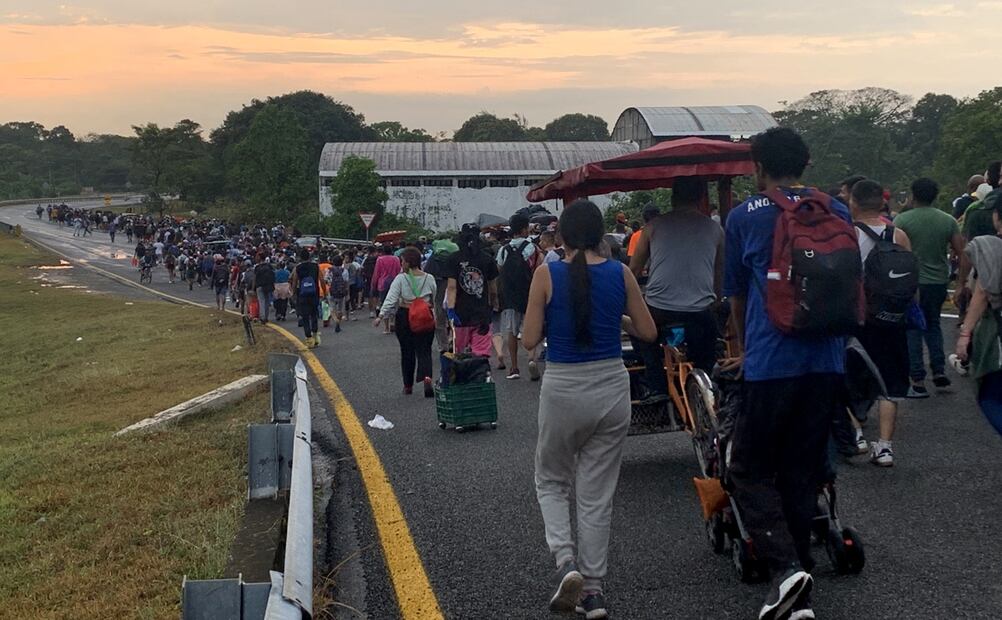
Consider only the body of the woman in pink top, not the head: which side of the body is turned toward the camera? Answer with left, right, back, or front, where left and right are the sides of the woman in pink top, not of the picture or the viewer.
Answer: back

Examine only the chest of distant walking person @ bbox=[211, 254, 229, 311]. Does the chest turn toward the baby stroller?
no

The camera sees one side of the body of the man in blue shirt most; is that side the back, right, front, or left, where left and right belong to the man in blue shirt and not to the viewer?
back

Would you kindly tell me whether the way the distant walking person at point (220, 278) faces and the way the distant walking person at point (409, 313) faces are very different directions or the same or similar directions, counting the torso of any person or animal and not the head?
same or similar directions

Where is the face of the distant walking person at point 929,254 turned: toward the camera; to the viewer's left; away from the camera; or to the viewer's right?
away from the camera

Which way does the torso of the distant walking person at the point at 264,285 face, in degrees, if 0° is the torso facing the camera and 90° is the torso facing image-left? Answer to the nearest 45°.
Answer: approximately 180°

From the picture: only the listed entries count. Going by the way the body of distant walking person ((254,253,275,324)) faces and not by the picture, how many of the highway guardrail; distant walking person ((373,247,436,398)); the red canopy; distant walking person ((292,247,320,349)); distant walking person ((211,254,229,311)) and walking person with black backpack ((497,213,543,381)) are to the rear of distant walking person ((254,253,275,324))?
5

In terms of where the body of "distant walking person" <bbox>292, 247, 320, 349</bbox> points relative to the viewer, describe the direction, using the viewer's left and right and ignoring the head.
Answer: facing away from the viewer

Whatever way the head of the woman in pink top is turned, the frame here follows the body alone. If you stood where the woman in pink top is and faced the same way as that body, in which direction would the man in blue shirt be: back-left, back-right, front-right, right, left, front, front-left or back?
back

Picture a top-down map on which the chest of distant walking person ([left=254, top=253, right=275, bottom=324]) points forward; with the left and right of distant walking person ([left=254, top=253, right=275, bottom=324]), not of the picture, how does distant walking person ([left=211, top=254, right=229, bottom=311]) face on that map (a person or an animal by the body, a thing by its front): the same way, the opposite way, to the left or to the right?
the same way

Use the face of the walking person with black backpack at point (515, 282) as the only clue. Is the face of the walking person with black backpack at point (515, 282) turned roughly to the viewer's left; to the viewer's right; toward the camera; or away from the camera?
away from the camera

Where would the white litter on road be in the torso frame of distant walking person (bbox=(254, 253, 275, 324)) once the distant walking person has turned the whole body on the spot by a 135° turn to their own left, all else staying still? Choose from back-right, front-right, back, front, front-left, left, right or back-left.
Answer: front-left

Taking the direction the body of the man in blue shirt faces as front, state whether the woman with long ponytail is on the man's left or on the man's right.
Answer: on the man's left

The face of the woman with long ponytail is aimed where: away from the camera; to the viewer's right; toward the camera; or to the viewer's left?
away from the camera

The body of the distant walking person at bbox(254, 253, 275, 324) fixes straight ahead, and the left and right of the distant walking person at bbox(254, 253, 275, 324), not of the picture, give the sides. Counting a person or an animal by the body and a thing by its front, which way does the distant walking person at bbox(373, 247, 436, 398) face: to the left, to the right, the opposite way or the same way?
the same way

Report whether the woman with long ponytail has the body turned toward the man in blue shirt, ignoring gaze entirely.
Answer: no

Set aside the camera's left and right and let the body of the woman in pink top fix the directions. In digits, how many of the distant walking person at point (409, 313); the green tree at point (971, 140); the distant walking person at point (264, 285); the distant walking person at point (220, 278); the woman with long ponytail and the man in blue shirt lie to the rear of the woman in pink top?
3

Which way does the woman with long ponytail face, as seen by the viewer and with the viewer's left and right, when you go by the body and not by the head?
facing away from the viewer

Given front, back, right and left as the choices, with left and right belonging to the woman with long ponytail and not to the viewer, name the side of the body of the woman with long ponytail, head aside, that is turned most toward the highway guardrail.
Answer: left

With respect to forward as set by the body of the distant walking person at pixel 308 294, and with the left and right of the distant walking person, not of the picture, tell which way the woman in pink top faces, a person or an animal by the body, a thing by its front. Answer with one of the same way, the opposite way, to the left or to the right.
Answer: the same way
